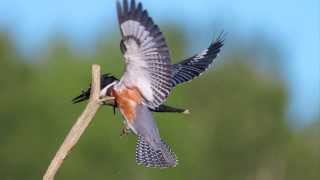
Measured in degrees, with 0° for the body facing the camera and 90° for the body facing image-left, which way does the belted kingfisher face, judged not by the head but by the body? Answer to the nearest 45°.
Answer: approximately 90°
